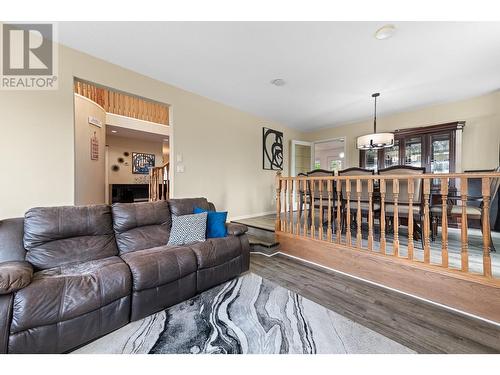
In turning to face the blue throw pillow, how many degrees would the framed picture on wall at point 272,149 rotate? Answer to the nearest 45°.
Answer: approximately 45° to its right

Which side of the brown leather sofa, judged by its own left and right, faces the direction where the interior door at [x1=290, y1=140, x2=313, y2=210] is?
left

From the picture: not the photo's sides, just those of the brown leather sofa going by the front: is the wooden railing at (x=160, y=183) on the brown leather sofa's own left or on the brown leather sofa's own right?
on the brown leather sofa's own left

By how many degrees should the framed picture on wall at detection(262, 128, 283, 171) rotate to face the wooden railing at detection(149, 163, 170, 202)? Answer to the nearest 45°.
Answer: approximately 90° to its right

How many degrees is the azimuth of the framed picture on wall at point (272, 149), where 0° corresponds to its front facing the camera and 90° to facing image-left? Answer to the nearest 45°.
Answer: approximately 315°

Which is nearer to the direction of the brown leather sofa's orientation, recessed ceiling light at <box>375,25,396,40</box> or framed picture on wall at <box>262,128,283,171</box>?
the recessed ceiling light

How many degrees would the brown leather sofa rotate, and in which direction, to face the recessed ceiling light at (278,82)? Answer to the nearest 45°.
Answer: approximately 45° to its left

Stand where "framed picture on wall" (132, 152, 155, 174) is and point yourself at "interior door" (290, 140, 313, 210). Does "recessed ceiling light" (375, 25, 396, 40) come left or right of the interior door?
right

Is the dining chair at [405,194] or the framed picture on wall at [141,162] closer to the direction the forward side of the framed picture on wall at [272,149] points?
the dining chair

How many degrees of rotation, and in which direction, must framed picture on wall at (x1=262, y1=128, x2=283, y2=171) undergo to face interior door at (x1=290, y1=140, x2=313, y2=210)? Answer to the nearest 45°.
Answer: approximately 90° to its left

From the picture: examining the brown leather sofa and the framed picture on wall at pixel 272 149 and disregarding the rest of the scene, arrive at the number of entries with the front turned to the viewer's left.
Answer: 0

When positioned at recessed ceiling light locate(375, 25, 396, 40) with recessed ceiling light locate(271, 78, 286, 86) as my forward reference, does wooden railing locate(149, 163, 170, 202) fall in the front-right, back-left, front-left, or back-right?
front-left

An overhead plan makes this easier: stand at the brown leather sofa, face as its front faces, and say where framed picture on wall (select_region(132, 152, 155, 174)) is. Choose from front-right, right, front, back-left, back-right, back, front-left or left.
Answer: back-left

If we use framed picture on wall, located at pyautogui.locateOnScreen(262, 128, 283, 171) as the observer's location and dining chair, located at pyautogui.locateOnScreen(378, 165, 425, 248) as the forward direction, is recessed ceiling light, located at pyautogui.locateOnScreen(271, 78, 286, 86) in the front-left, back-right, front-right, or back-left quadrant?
front-right
